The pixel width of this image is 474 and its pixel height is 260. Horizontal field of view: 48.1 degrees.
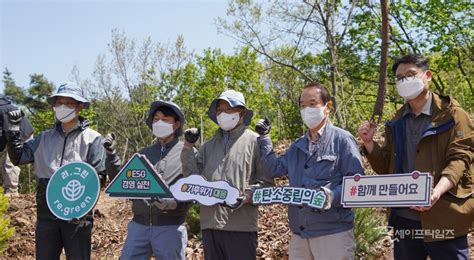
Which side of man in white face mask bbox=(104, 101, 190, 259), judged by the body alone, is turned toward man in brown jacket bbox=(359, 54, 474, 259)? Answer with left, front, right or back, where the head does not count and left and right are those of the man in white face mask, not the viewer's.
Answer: left

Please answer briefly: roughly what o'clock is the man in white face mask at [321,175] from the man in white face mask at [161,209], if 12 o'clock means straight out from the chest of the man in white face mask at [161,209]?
the man in white face mask at [321,175] is roughly at 9 o'clock from the man in white face mask at [161,209].

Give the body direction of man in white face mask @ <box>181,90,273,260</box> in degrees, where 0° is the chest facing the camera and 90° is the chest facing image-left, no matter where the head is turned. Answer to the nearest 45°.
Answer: approximately 0°

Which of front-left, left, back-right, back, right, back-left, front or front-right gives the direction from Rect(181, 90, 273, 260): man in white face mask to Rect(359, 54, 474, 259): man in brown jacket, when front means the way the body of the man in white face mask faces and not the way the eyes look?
front-left

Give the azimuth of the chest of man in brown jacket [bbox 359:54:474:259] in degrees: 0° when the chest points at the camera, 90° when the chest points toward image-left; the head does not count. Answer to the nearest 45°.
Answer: approximately 45°

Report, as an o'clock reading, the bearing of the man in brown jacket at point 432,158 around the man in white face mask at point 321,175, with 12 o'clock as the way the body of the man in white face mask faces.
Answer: The man in brown jacket is roughly at 8 o'clock from the man in white face mask.

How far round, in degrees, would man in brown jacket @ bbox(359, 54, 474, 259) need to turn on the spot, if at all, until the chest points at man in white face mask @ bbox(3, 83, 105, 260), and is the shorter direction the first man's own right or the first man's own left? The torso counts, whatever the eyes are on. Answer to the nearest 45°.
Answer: approximately 45° to the first man's own right

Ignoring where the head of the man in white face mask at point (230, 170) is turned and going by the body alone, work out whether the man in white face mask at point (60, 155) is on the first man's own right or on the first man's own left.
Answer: on the first man's own right
